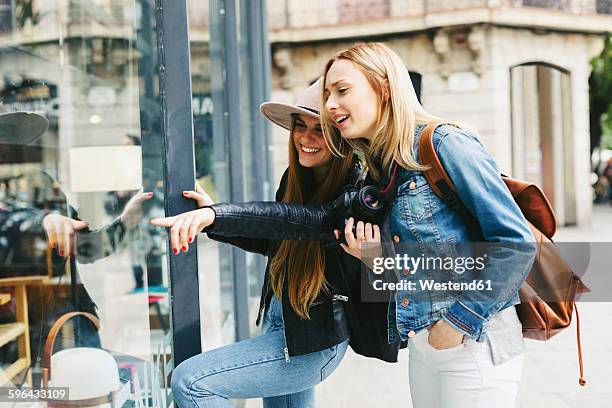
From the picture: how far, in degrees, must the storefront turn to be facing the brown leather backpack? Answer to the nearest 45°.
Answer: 0° — it already faces it

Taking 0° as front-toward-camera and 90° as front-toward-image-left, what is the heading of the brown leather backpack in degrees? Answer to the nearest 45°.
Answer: approximately 225°

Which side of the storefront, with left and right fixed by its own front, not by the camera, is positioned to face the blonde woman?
front

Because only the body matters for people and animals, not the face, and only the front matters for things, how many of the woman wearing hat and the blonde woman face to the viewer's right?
0

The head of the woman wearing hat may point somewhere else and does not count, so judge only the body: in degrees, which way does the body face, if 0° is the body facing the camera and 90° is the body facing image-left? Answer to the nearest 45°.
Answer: approximately 45°

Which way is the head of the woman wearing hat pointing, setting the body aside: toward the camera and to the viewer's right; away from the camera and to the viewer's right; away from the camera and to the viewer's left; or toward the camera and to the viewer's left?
toward the camera and to the viewer's left

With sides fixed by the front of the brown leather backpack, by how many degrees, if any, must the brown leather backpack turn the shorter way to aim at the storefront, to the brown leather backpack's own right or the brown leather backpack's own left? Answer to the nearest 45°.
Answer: approximately 135° to the brown leather backpack's own left

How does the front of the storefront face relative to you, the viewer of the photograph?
facing the viewer and to the right of the viewer
